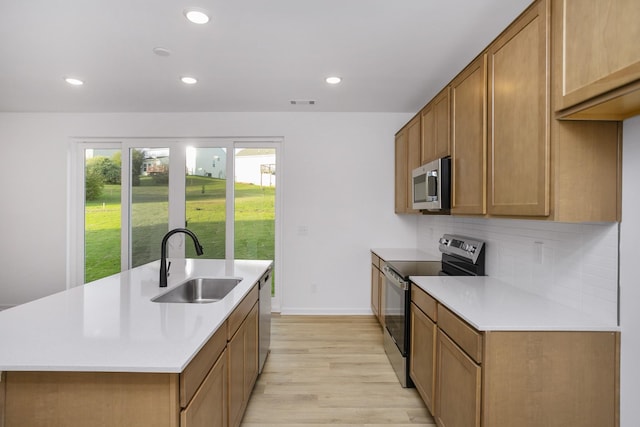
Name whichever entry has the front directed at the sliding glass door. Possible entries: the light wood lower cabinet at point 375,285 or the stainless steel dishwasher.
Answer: the light wood lower cabinet

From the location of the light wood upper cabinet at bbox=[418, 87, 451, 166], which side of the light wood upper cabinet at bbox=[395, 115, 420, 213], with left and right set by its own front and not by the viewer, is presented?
left

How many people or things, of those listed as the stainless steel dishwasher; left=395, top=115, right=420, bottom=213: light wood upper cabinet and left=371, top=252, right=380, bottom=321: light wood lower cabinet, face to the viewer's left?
2

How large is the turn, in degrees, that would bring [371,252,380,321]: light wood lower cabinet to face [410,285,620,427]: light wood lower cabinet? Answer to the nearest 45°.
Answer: approximately 90° to its left

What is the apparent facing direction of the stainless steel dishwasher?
to the viewer's right

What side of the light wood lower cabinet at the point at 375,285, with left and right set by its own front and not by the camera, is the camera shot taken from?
left

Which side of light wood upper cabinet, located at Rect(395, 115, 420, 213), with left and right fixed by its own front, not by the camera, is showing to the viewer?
left

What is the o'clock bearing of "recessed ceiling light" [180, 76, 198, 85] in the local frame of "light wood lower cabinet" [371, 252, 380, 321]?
The recessed ceiling light is roughly at 11 o'clock from the light wood lower cabinet.

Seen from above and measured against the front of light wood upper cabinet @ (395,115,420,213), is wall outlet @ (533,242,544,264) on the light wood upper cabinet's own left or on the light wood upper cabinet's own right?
on the light wood upper cabinet's own left
